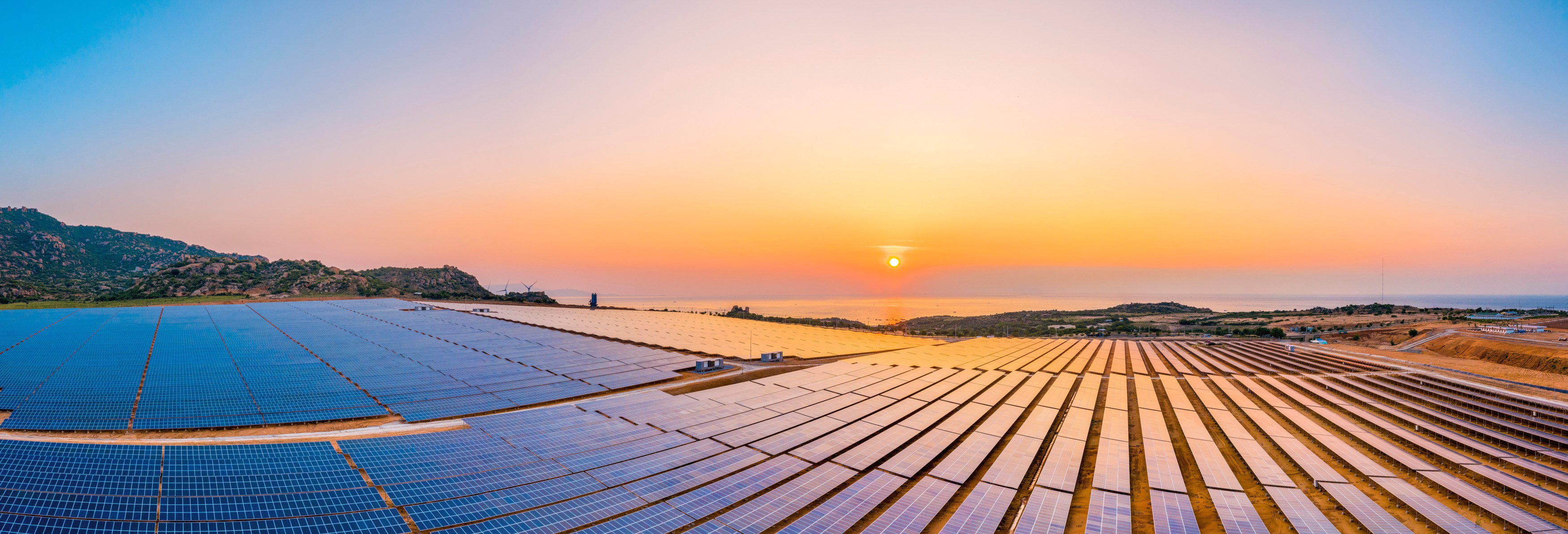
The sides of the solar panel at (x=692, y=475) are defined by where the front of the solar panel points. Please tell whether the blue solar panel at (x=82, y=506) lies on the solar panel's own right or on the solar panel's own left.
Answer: on the solar panel's own right

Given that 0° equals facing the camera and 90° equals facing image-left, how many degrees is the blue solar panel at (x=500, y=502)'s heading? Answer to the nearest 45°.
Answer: approximately 315°

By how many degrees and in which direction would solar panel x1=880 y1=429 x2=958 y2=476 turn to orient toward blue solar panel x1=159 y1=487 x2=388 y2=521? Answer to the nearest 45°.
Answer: approximately 90° to its right

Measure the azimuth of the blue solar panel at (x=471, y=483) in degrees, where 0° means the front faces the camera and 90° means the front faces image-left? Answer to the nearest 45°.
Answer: approximately 315°

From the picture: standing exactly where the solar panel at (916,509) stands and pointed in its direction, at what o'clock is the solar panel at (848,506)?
the solar panel at (848,506) is roughly at 4 o'clock from the solar panel at (916,509).

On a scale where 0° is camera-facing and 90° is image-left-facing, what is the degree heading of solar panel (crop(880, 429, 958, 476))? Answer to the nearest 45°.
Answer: approximately 315°

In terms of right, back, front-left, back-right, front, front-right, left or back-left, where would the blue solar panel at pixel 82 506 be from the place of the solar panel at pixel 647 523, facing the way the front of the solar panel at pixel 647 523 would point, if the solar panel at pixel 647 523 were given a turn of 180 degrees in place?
front-left
